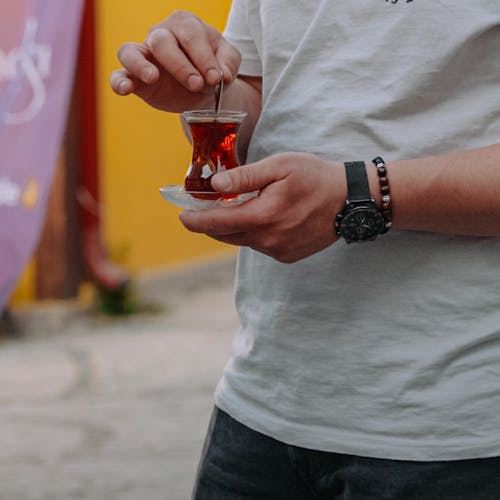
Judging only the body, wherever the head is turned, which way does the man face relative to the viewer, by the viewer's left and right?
facing the viewer and to the left of the viewer

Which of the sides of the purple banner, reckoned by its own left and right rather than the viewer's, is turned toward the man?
front

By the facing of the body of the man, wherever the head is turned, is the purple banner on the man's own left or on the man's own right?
on the man's own right

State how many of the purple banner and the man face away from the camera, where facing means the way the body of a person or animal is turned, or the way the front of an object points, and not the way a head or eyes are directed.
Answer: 0

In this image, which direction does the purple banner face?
toward the camera
